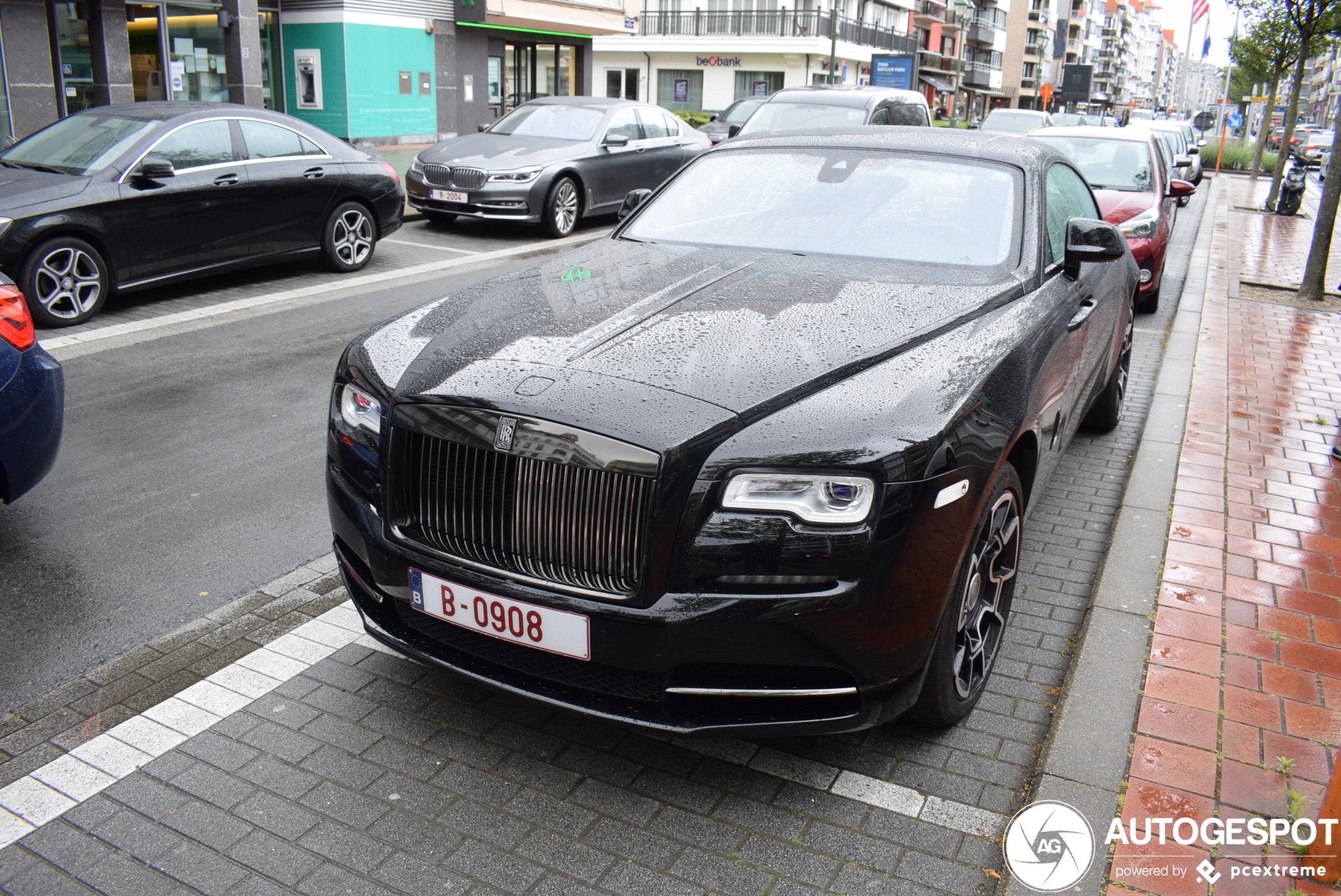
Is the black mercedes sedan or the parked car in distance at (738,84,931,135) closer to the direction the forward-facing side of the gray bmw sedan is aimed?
the black mercedes sedan

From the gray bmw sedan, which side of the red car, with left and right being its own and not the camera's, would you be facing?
right

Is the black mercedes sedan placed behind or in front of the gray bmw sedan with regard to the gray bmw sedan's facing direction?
in front

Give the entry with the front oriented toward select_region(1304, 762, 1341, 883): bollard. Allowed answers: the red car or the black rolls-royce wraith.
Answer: the red car

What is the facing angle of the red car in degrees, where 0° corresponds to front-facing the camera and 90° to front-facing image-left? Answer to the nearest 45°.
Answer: approximately 0°

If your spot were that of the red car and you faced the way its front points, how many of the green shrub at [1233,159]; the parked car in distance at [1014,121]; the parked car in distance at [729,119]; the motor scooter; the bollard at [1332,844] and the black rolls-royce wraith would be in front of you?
2

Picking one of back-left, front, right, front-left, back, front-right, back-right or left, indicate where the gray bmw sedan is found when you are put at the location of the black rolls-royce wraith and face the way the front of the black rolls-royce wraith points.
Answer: back-right
